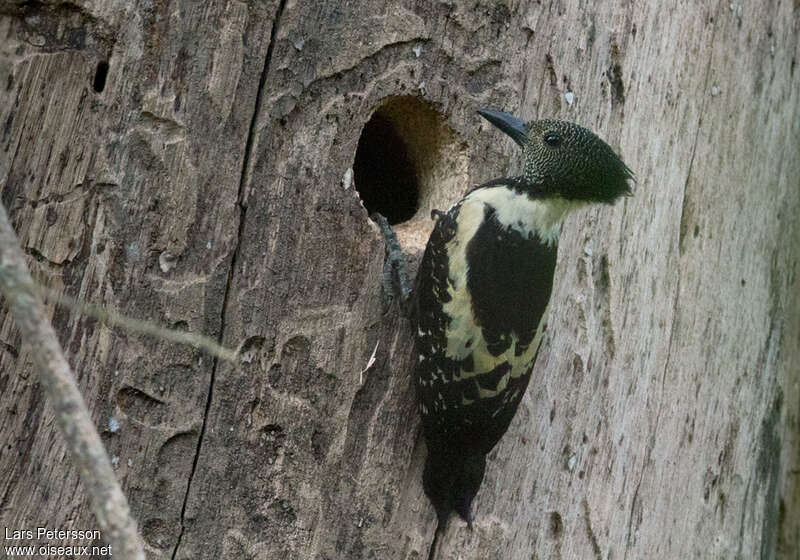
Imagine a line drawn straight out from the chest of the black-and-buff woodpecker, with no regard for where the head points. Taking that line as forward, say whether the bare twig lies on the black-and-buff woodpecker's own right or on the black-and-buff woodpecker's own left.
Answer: on the black-and-buff woodpecker's own left

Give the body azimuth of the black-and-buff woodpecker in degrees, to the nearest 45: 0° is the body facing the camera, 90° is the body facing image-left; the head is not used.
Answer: approximately 135°
